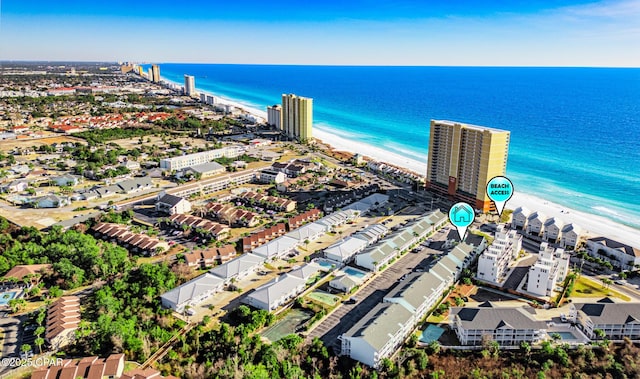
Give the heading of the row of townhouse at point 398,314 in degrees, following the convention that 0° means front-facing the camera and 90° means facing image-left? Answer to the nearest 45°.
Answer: approximately 135°

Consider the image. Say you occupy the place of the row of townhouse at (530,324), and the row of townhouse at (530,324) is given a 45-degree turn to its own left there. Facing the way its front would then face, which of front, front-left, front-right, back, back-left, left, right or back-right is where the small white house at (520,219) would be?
back-left

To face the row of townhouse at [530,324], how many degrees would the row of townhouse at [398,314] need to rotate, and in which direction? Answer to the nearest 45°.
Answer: approximately 180°

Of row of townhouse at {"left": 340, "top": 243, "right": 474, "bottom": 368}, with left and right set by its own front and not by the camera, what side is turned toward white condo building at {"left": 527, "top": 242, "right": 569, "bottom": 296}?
left

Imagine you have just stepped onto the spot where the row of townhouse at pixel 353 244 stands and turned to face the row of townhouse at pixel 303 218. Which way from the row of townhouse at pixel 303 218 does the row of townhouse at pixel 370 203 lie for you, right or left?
right

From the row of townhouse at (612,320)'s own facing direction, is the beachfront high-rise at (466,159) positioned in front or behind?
behind

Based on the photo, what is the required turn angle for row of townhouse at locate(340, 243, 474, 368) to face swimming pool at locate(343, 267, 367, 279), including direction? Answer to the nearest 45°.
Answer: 0° — it already faces it
